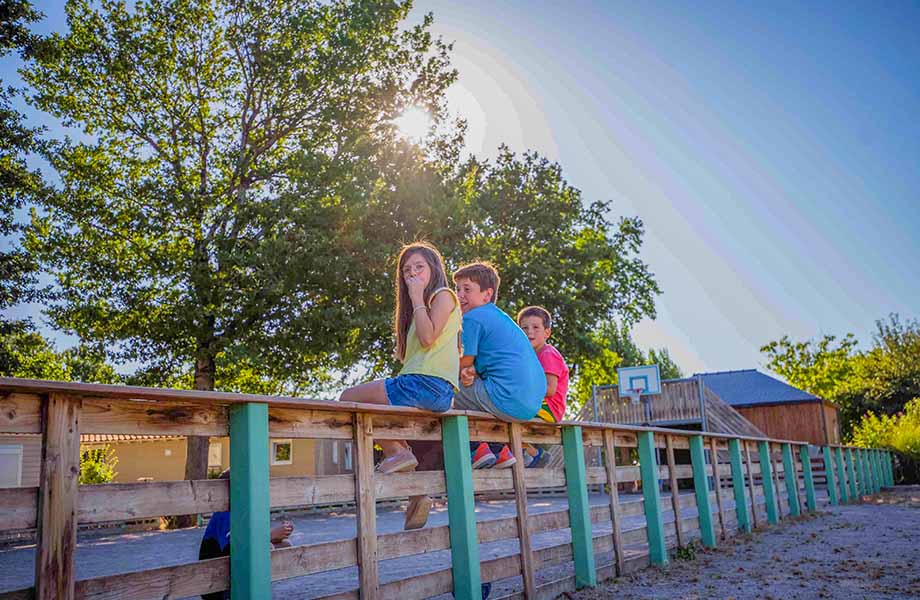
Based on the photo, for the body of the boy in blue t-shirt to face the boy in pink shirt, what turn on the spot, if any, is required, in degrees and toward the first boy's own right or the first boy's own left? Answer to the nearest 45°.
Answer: approximately 45° to the first boy's own right

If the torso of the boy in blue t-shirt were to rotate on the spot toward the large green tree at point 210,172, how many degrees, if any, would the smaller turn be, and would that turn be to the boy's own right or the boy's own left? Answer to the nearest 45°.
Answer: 0° — they already face it

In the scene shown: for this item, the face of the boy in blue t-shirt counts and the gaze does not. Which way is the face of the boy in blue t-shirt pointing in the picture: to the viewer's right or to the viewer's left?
to the viewer's left

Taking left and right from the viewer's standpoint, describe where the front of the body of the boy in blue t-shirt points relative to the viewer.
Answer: facing away from the viewer and to the left of the viewer

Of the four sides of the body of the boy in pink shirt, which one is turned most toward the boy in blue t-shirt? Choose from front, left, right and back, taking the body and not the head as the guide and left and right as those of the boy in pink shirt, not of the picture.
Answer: left
